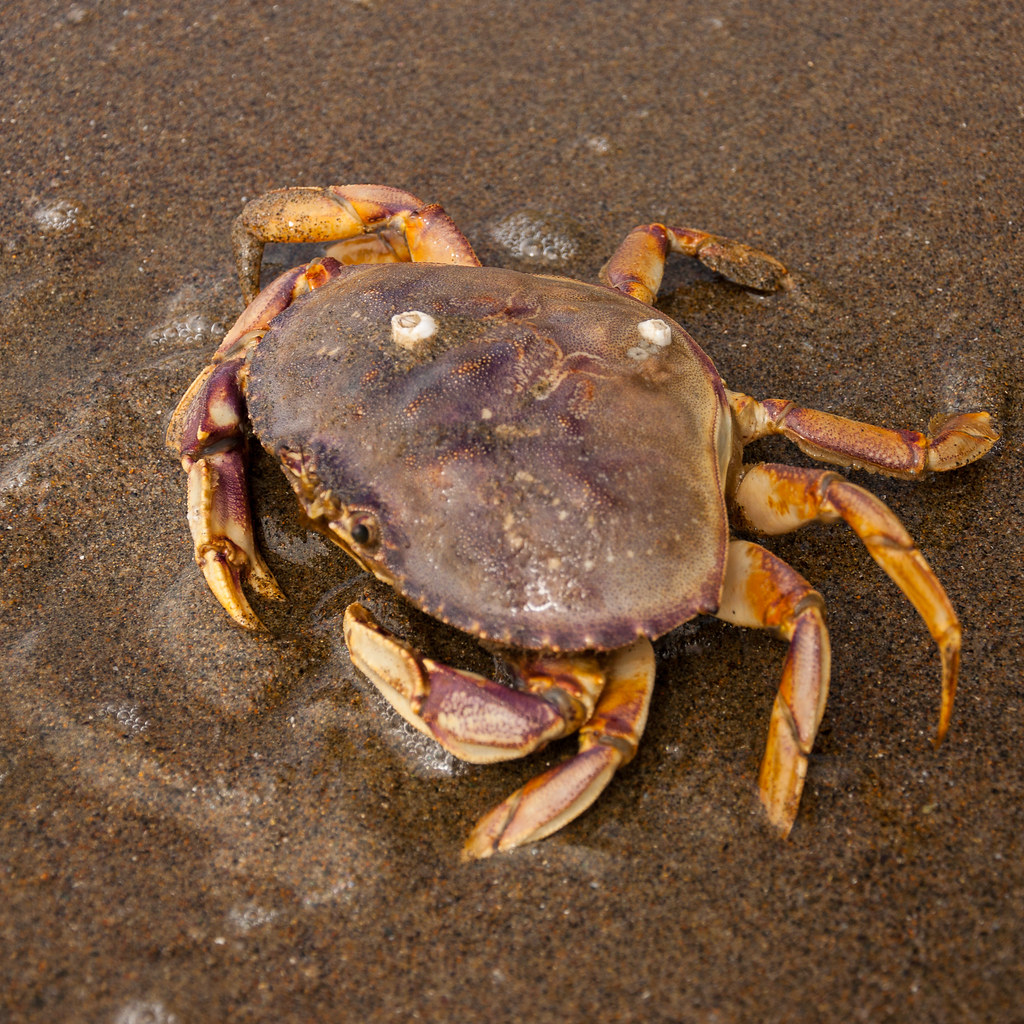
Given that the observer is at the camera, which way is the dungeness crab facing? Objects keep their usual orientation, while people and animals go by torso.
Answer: facing the viewer and to the left of the viewer
